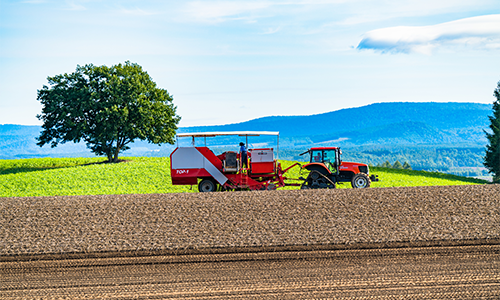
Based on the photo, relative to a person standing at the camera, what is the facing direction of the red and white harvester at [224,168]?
facing to the right of the viewer

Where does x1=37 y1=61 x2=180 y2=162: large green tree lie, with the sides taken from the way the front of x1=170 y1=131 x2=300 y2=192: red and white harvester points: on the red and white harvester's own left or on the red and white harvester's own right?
on the red and white harvester's own left

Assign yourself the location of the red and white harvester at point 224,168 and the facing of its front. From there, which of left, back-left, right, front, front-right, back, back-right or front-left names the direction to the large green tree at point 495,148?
front-left

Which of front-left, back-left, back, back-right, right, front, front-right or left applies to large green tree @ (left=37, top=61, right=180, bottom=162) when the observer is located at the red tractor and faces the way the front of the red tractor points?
back-left

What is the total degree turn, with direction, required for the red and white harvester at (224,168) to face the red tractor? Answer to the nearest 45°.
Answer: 0° — it already faces it

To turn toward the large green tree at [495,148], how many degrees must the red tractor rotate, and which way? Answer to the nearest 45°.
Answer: approximately 45° to its left

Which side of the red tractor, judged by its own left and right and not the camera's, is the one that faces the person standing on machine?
back

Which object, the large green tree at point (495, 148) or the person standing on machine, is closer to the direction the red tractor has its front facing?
the large green tree

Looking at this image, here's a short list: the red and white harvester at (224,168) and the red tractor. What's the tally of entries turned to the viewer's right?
2

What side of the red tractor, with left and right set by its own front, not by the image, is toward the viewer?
right
